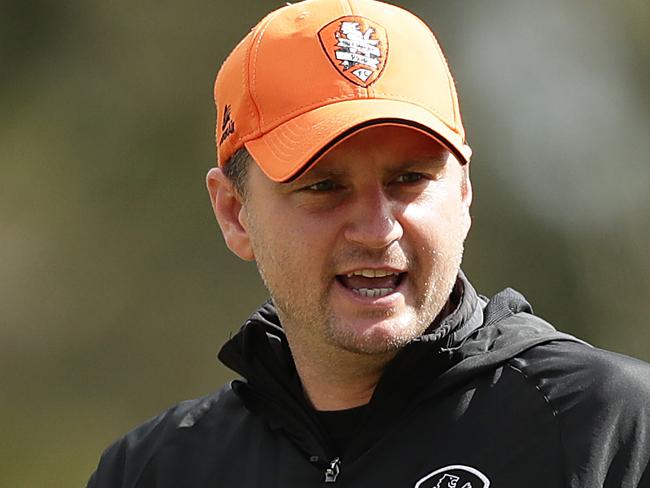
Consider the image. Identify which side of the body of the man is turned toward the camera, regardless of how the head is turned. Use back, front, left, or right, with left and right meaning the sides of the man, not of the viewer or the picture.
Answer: front
